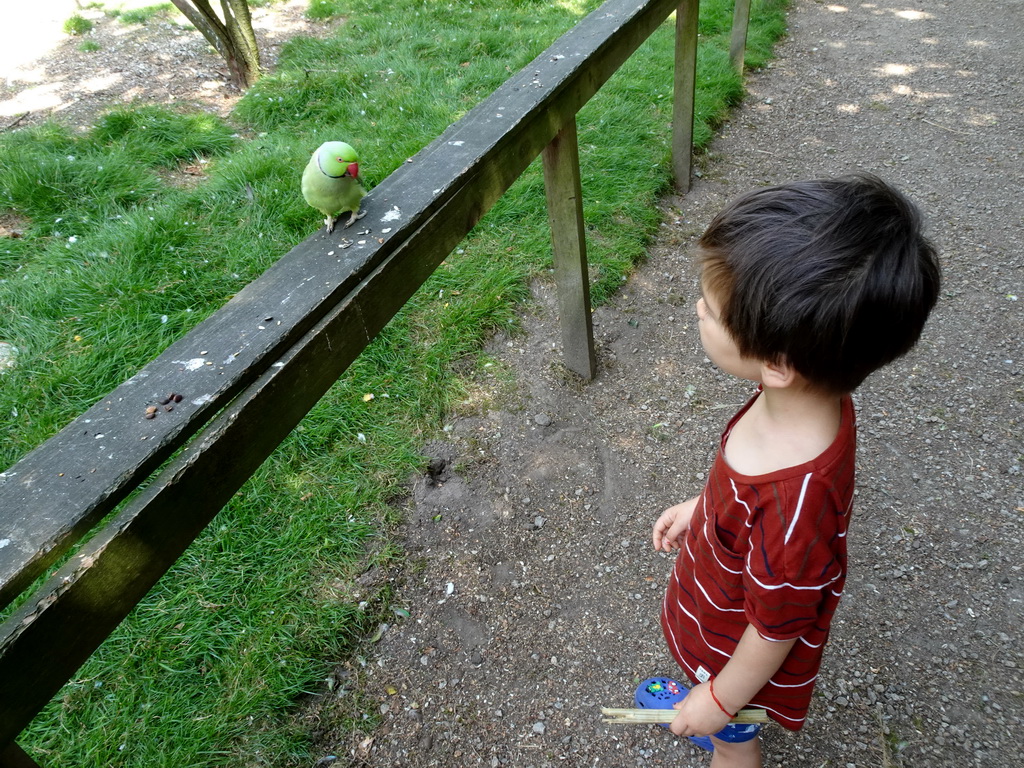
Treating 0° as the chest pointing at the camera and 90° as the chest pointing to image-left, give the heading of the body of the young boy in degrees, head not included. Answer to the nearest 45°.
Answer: approximately 90°

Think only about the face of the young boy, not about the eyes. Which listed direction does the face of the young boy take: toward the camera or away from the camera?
away from the camera

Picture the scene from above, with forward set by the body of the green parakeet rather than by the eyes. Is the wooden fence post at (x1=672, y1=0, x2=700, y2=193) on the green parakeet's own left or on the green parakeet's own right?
on the green parakeet's own left

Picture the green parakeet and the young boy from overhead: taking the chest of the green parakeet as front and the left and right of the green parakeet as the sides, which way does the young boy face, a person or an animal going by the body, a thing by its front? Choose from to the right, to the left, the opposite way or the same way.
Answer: the opposite way

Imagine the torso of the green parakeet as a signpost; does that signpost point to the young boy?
yes

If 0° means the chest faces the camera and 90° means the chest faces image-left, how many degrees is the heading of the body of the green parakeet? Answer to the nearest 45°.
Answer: approximately 315°

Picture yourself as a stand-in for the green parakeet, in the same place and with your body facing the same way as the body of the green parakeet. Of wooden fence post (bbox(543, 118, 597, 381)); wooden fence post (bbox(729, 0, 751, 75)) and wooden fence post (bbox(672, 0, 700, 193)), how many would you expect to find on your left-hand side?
3

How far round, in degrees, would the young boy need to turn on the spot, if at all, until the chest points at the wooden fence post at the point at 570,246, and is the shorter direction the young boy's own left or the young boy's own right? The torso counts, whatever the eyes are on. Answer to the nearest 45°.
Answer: approximately 45° to the young boy's own right

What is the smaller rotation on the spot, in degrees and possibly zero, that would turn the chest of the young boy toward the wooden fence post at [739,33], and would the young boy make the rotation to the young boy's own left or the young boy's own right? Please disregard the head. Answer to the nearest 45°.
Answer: approximately 90° to the young boy's own right

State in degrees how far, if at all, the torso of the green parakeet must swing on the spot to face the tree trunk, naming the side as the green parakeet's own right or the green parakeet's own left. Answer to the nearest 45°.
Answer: approximately 135° to the green parakeet's own left
